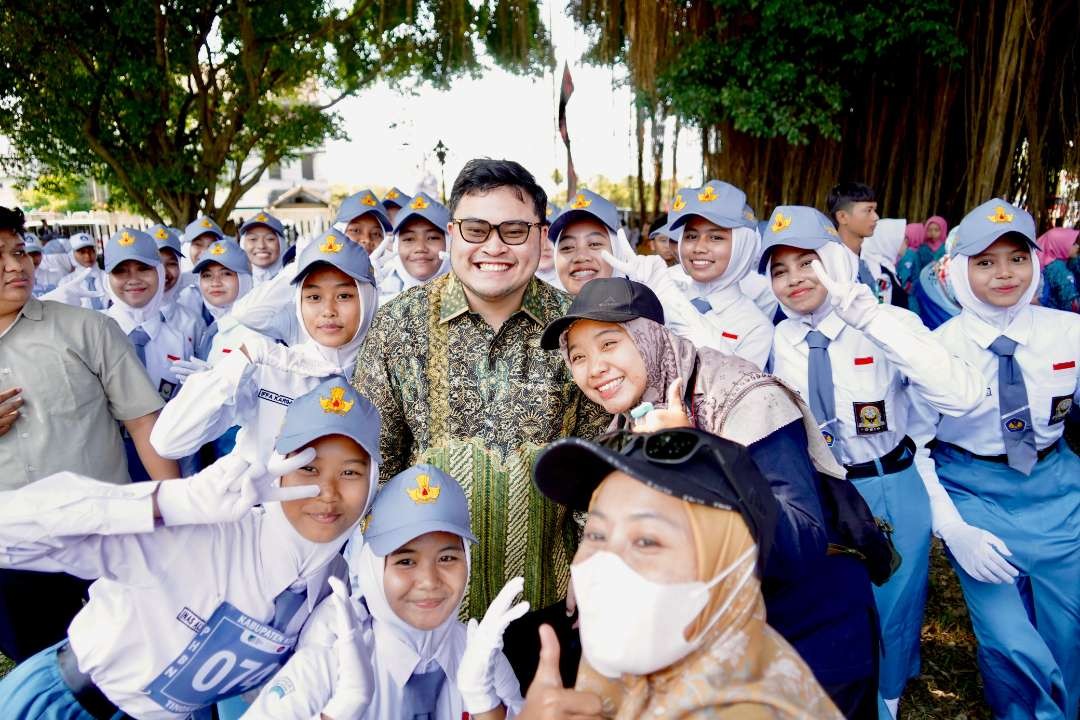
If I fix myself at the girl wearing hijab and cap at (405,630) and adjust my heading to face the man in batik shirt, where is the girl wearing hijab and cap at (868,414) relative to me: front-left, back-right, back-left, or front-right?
front-right

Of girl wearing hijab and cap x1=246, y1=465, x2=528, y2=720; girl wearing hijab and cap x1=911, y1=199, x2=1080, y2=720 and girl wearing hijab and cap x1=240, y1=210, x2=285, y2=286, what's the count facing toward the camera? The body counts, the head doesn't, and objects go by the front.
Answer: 3

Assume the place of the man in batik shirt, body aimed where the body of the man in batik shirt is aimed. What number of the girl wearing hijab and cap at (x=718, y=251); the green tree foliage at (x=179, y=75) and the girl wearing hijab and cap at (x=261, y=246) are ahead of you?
0

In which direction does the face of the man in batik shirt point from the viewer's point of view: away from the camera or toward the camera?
toward the camera

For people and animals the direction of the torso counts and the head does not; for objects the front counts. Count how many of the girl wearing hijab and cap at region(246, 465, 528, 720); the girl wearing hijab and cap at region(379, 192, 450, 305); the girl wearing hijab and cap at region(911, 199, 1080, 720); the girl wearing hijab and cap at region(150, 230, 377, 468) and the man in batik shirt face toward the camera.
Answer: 5

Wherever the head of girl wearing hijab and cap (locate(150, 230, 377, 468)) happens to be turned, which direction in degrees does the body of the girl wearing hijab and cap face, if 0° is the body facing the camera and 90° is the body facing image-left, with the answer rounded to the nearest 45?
approximately 0°

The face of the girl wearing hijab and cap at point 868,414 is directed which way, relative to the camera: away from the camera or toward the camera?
toward the camera

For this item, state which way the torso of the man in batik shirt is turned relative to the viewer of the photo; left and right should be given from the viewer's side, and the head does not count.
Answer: facing the viewer

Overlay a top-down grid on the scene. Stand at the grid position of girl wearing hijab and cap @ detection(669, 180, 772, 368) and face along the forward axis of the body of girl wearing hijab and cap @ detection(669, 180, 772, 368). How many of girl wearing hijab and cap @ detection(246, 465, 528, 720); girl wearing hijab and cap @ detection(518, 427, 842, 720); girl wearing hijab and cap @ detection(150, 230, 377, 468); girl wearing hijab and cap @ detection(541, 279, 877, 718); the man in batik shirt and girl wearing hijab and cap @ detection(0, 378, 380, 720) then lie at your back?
0

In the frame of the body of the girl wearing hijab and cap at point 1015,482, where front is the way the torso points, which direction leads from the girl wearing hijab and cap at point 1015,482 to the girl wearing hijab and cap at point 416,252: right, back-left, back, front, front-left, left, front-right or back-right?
right

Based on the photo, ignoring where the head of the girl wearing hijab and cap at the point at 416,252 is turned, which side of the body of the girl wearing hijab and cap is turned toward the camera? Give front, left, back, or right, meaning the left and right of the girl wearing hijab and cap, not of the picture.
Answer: front

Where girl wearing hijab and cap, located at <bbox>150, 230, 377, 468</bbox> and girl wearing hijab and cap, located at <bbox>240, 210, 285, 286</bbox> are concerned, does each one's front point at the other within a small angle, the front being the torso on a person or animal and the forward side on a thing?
no

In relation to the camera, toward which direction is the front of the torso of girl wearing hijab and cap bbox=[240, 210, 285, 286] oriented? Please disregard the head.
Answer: toward the camera

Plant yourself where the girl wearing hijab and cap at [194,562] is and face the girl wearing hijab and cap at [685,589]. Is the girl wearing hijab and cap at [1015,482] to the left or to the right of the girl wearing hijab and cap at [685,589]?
left

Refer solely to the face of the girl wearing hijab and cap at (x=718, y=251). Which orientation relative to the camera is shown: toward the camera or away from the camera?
toward the camera

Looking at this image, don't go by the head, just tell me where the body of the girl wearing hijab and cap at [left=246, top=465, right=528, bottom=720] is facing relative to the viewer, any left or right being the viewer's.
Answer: facing the viewer
